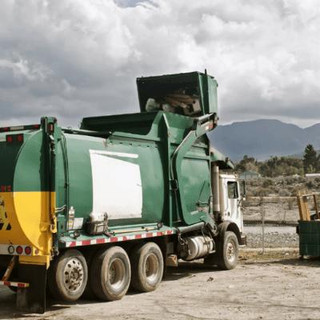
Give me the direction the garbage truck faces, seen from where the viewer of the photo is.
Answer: facing away from the viewer and to the right of the viewer
